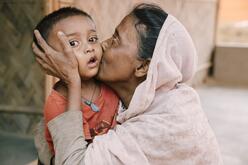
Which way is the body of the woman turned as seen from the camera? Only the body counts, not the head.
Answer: to the viewer's left

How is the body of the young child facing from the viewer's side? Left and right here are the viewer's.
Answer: facing the viewer and to the right of the viewer

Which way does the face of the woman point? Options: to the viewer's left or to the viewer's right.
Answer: to the viewer's left
